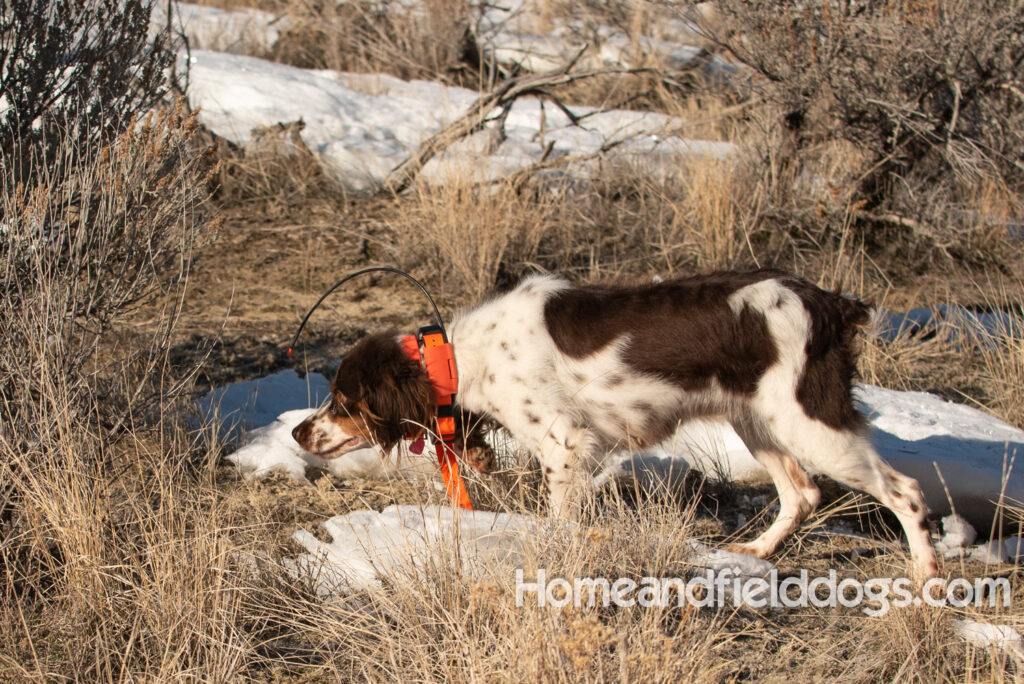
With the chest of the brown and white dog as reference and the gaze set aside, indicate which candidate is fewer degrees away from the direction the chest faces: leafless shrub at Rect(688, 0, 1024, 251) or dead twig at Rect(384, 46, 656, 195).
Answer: the dead twig

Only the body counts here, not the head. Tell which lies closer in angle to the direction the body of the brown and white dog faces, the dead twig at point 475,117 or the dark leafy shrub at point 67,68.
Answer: the dark leafy shrub

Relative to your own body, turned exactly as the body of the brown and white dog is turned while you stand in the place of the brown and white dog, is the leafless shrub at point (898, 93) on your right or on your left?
on your right

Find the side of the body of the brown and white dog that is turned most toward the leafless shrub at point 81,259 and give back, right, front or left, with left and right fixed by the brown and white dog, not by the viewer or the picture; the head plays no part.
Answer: front

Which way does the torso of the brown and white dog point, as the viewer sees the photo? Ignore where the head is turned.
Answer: to the viewer's left

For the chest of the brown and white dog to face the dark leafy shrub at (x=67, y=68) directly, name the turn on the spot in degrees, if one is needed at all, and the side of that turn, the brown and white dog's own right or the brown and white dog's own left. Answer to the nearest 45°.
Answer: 0° — it already faces it

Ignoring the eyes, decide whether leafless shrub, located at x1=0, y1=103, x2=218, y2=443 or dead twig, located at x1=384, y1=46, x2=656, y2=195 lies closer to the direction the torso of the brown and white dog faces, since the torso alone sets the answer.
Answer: the leafless shrub

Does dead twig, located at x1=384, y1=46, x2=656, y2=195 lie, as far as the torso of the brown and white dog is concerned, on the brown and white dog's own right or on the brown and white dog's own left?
on the brown and white dog's own right
